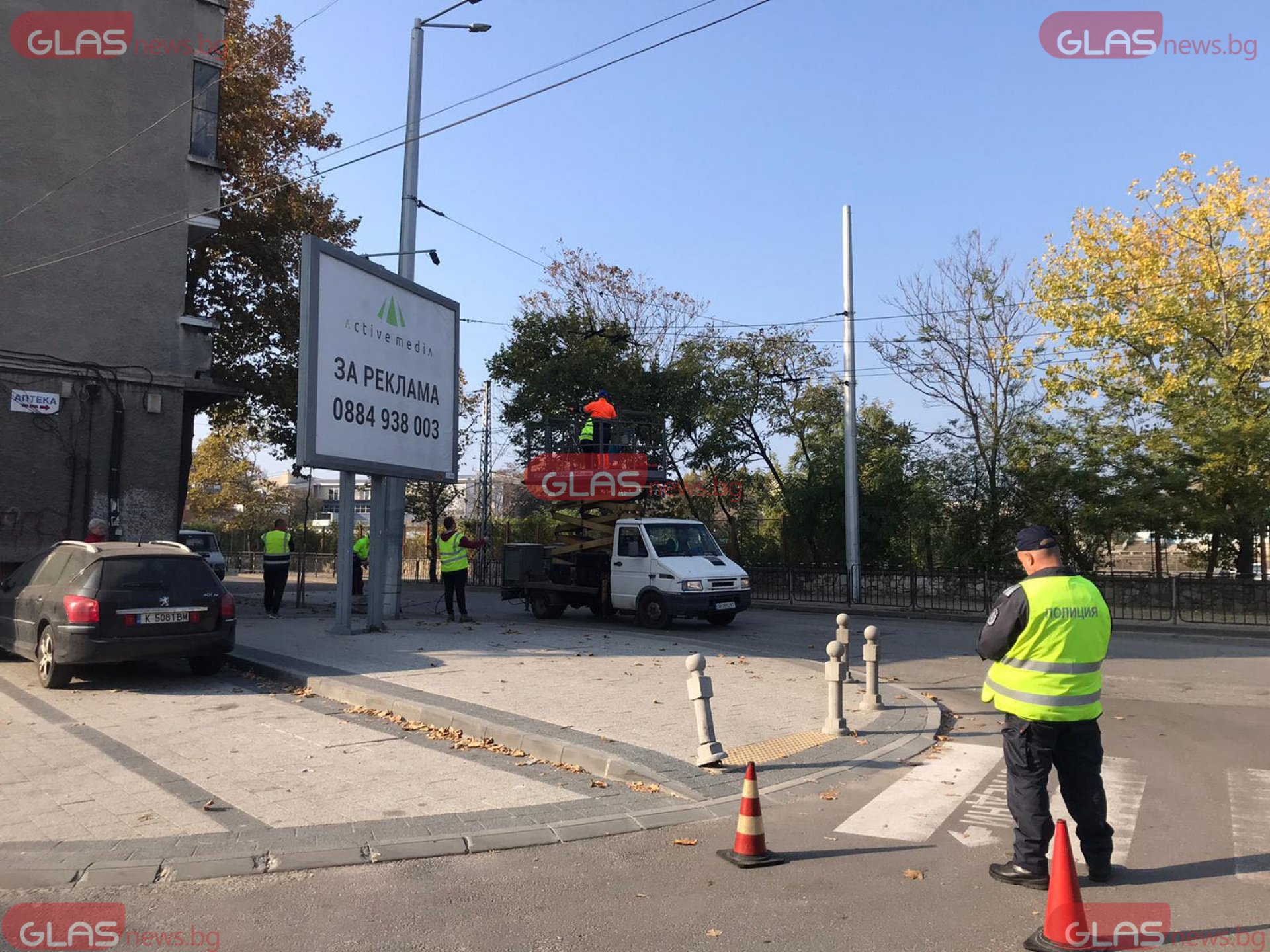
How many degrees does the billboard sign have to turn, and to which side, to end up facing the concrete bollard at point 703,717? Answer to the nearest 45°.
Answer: approximately 45° to its right

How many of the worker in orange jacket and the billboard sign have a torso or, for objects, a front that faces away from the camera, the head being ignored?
1

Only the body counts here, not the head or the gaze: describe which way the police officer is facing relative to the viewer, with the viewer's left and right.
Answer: facing away from the viewer and to the left of the viewer

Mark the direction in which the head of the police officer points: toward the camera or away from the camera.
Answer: away from the camera

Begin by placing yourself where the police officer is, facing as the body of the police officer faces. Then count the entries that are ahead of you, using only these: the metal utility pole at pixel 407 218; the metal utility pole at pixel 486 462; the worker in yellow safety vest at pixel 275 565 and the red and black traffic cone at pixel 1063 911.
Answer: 3

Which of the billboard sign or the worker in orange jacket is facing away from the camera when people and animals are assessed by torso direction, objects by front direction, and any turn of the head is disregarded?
the worker in orange jacket

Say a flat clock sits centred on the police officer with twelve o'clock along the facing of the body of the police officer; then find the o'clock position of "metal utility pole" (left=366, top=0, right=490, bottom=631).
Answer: The metal utility pole is roughly at 12 o'clock from the police officer.

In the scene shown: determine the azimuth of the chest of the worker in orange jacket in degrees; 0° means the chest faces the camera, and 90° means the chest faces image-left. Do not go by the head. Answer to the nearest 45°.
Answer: approximately 180°

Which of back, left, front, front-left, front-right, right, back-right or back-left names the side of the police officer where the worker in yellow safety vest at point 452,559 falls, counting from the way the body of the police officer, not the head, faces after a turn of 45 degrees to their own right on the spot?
front-left

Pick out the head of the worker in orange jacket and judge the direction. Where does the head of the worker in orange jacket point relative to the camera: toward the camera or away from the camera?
away from the camera

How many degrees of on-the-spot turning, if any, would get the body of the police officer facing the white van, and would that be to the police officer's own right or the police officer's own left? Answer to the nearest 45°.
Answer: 0° — they already face it
